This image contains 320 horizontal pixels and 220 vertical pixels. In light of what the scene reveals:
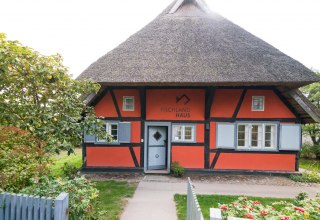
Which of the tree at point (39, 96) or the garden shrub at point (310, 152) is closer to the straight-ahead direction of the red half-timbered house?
the tree

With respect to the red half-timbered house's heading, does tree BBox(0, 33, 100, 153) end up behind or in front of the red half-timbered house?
in front

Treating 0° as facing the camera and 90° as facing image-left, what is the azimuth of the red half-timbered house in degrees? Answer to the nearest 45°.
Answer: approximately 0°

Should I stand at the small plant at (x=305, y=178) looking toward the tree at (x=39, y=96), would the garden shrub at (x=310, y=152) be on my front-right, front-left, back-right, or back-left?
back-right

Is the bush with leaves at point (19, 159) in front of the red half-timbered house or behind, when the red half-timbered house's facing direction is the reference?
in front

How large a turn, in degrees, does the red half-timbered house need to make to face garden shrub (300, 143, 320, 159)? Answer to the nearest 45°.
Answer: approximately 135° to its left

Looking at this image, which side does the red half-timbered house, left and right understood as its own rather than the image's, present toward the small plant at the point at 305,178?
left
